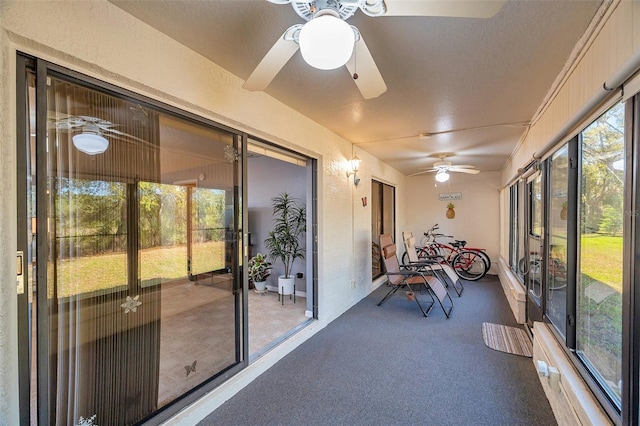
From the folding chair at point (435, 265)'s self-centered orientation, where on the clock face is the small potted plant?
The small potted plant is roughly at 5 o'clock from the folding chair.

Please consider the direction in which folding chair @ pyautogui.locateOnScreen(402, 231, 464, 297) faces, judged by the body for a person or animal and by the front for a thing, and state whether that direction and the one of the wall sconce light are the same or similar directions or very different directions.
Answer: same or similar directions

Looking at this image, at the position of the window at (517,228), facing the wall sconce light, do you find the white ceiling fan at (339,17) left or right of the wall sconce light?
left

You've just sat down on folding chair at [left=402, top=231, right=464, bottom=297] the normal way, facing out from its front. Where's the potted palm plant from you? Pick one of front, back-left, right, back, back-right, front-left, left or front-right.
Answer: back-right

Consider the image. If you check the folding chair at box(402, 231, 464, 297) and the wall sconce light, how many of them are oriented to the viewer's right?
2

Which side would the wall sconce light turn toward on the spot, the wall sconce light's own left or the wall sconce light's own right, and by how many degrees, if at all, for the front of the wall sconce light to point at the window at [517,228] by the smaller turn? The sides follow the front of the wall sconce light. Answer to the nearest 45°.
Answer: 0° — it already faces it

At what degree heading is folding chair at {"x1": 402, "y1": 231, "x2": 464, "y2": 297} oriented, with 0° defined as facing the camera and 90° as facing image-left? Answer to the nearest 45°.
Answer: approximately 270°

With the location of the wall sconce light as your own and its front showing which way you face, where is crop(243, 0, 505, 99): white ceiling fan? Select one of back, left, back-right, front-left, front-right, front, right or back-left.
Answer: right

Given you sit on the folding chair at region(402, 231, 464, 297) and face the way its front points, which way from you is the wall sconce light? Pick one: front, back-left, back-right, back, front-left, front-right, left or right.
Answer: back-right

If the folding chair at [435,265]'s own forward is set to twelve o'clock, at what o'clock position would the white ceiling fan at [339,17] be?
The white ceiling fan is roughly at 3 o'clock from the folding chair.

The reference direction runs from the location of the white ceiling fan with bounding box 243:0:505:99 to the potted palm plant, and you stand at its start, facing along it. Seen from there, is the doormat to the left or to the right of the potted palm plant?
right

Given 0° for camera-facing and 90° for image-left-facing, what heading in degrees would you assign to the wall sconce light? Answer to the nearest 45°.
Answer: approximately 270°
